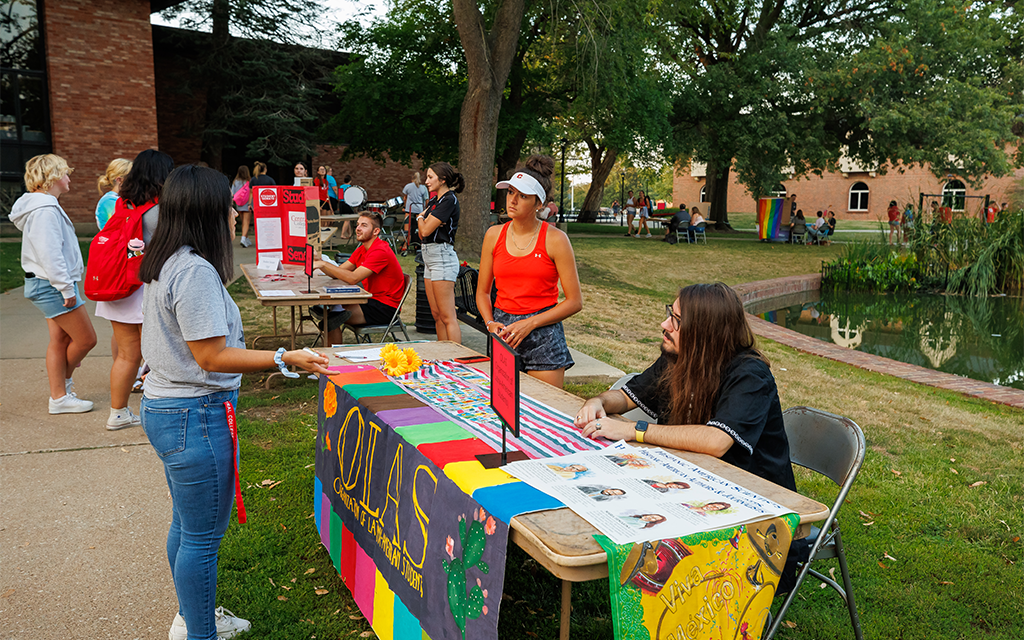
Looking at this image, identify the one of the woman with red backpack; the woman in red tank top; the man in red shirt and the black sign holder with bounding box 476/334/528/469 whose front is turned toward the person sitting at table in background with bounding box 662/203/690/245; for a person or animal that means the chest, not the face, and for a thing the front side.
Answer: the woman with red backpack

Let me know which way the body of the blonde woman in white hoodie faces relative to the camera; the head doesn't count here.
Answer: to the viewer's right

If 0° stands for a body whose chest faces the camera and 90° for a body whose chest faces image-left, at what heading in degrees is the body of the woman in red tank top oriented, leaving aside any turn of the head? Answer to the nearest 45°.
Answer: approximately 45°

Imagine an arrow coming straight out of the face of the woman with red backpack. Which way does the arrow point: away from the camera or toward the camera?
away from the camera

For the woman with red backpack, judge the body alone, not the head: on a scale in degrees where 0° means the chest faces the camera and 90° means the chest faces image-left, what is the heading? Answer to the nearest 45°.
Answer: approximately 225°

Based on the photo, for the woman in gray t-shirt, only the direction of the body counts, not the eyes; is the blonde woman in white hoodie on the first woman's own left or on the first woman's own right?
on the first woman's own left

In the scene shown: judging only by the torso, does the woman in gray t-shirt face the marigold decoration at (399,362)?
yes

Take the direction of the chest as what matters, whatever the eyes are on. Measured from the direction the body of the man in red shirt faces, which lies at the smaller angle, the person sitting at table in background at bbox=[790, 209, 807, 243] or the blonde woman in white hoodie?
the blonde woman in white hoodie

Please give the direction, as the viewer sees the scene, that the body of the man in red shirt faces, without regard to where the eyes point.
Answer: to the viewer's left

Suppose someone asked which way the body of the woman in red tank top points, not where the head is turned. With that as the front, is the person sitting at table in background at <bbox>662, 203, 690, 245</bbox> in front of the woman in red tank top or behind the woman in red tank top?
behind
